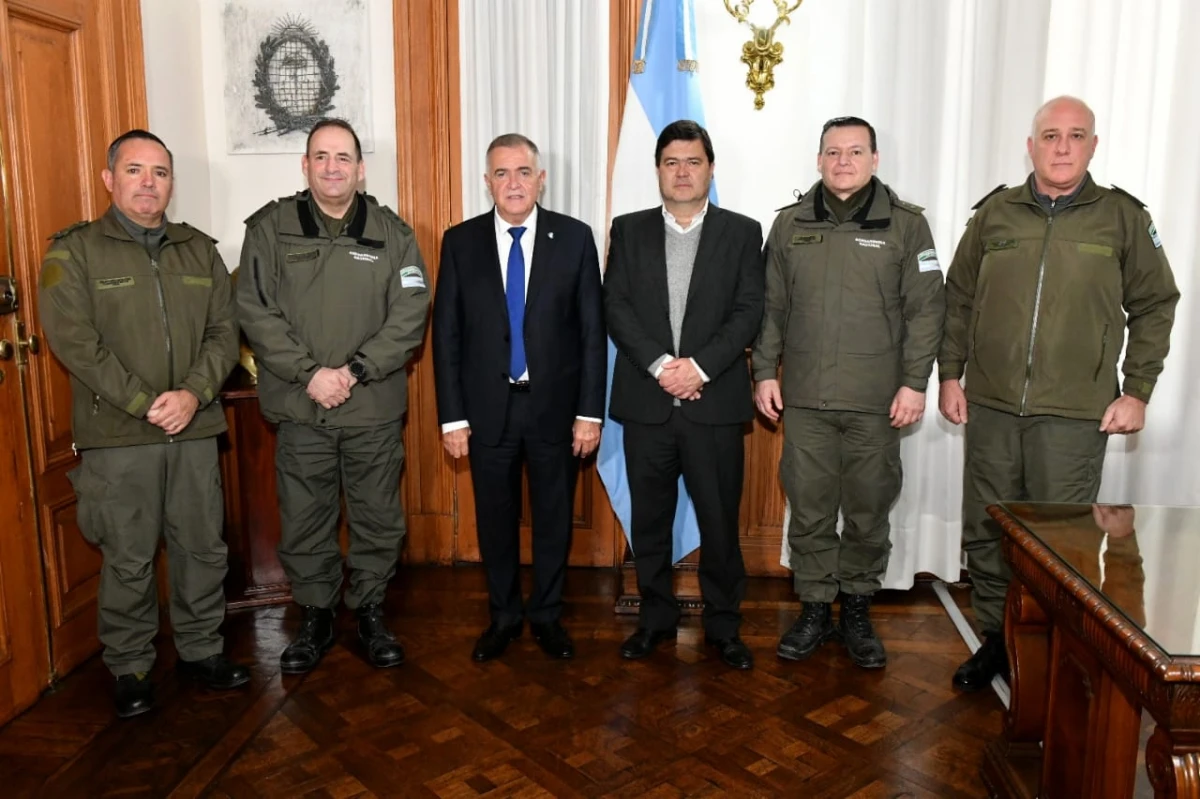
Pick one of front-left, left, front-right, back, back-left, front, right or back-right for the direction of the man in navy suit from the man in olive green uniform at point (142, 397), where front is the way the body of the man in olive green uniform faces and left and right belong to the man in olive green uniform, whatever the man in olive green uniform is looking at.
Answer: front-left

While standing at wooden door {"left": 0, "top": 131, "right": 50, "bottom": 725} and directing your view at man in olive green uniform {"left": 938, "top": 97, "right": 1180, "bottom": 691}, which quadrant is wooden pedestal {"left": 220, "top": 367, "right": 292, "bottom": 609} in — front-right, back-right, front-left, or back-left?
front-left

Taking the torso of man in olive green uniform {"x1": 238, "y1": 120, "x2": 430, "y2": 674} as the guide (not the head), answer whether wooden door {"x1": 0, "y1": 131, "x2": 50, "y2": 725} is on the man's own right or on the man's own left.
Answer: on the man's own right

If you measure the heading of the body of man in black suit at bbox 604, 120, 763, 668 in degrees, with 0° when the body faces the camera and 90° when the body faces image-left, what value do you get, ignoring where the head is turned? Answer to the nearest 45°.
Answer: approximately 0°

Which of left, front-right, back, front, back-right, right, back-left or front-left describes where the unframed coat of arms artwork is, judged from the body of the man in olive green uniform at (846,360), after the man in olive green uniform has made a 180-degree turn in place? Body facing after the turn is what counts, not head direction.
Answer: left

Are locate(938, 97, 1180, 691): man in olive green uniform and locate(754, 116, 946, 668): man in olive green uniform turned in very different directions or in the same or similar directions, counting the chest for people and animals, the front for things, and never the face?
same or similar directions

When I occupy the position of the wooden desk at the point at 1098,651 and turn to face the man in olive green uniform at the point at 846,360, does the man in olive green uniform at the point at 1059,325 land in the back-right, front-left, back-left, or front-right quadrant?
front-right

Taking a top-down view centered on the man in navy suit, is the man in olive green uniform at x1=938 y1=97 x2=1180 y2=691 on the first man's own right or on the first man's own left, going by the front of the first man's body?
on the first man's own left

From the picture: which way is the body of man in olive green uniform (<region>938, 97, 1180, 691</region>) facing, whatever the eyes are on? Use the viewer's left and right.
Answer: facing the viewer

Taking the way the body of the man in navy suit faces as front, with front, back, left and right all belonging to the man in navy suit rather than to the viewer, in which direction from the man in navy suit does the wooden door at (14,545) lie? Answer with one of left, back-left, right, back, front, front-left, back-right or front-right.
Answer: right

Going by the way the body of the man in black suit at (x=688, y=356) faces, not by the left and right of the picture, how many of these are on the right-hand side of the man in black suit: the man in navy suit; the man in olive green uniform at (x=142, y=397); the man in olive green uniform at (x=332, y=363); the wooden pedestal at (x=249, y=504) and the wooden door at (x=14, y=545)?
5

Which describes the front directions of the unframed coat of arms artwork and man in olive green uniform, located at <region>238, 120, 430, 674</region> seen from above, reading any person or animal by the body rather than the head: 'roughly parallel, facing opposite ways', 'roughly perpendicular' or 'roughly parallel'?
roughly parallel

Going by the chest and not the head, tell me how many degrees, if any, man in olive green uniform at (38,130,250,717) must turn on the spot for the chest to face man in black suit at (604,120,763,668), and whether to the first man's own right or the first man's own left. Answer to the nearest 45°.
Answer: approximately 45° to the first man's own left

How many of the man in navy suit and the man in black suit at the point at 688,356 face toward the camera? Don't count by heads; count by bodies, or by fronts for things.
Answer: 2

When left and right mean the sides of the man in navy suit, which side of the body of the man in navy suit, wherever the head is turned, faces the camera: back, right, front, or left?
front
